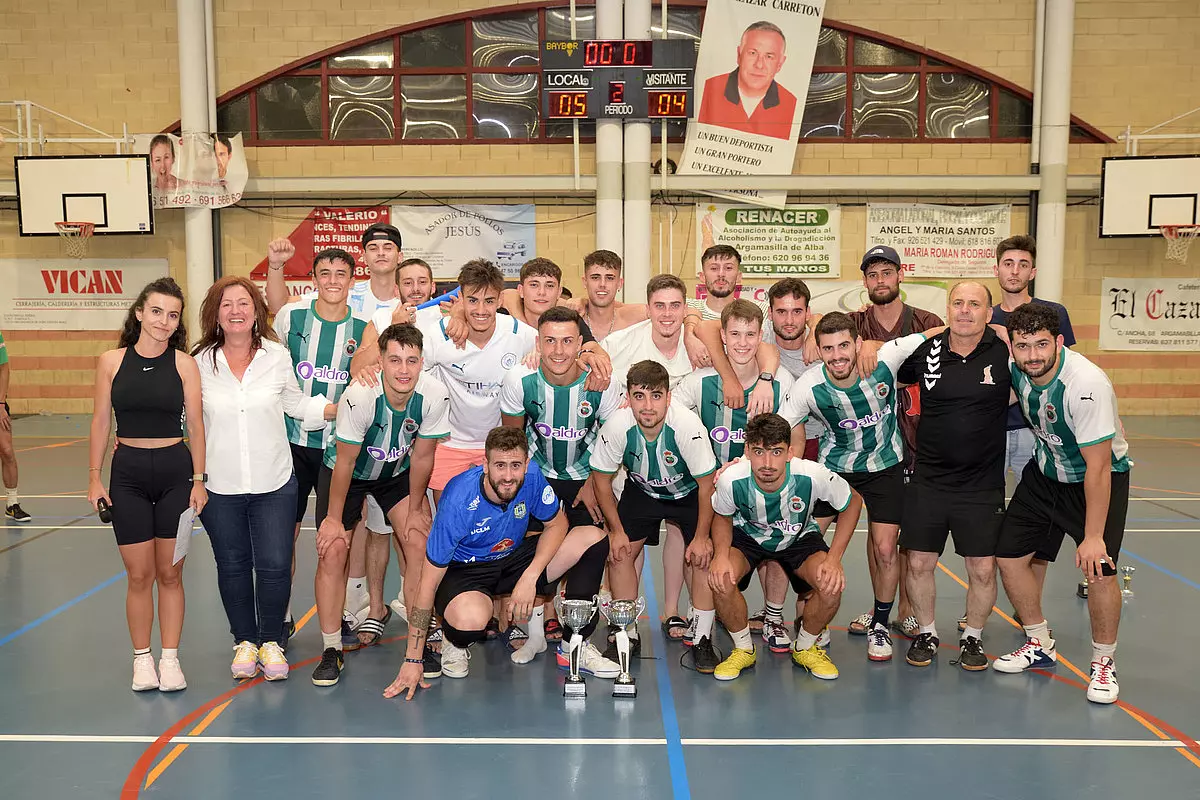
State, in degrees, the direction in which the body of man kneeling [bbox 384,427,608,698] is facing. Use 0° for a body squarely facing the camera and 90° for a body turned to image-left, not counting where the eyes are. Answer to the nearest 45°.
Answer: approximately 0°

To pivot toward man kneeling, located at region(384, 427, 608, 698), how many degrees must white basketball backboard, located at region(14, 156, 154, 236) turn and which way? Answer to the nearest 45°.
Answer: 0° — it already faces them

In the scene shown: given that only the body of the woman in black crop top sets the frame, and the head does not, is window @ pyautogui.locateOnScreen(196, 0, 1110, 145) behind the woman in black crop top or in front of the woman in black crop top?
behind

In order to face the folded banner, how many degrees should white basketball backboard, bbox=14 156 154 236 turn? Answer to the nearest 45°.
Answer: approximately 90° to its left

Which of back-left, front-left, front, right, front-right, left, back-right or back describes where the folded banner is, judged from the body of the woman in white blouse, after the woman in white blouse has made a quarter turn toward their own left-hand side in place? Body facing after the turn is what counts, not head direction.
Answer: left

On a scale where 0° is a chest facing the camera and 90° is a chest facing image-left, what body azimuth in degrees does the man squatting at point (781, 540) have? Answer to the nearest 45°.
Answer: approximately 0°

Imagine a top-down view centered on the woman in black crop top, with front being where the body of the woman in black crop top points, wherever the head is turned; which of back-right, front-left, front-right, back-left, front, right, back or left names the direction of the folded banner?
back
